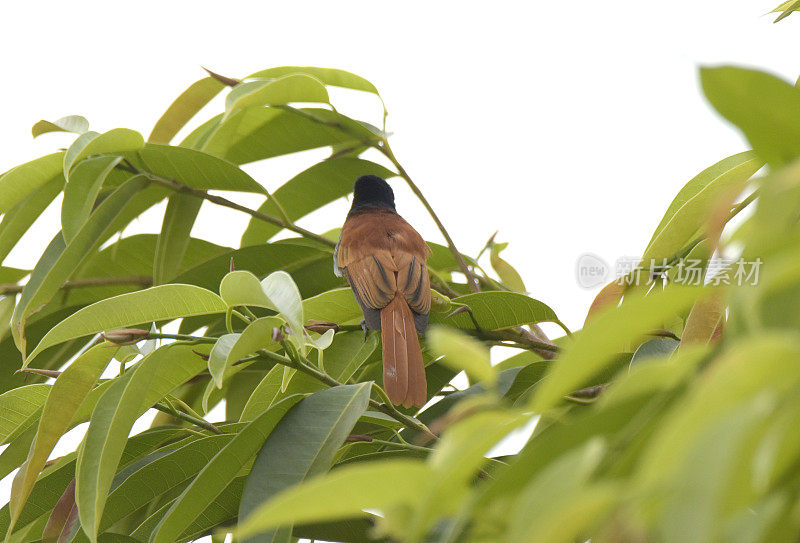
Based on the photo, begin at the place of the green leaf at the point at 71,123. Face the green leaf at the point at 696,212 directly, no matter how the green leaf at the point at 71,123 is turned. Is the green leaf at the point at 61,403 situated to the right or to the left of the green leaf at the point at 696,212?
right

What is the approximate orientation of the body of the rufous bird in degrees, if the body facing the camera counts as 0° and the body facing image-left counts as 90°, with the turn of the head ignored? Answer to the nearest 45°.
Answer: approximately 180°

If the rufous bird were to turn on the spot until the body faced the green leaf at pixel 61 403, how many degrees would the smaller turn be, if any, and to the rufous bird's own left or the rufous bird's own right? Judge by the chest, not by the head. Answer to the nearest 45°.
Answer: approximately 135° to the rufous bird's own left

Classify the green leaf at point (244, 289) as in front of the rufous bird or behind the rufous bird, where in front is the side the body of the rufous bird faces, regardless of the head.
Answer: behind

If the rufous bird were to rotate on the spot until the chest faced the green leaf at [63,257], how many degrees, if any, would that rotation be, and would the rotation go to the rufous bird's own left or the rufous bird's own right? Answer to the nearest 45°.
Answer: approximately 135° to the rufous bird's own left

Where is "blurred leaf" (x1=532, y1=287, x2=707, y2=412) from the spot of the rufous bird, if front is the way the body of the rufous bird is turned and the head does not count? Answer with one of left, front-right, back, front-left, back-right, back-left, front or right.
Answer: back
